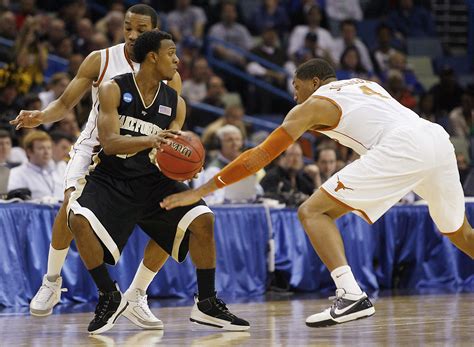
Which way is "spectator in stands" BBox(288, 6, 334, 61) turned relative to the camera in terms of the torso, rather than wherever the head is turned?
toward the camera

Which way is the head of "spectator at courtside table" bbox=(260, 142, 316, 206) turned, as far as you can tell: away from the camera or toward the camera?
toward the camera

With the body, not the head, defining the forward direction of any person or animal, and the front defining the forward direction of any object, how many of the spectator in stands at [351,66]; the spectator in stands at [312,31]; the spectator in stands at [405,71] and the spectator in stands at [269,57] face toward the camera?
4

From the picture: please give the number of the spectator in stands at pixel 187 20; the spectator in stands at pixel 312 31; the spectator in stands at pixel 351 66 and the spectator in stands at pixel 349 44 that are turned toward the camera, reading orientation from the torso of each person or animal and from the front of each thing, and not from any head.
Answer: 4

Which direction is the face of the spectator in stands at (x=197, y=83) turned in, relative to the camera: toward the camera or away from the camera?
toward the camera

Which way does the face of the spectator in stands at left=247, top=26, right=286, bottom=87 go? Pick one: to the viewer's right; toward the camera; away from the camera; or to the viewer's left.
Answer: toward the camera

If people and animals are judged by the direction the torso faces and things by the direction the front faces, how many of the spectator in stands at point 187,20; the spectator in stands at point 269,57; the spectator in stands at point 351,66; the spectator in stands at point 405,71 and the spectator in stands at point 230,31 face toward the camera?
5

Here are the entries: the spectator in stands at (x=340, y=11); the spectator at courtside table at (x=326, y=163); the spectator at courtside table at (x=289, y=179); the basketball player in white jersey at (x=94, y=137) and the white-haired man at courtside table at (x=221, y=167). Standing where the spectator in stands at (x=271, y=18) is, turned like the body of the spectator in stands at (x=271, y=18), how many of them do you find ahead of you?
4

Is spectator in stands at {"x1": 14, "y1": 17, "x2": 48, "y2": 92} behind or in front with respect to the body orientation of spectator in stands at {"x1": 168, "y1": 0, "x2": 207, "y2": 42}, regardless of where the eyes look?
in front

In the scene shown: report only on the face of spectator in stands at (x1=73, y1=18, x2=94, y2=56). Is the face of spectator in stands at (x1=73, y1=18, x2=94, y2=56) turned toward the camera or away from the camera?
toward the camera

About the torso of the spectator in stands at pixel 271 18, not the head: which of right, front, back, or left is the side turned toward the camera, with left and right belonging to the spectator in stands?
front

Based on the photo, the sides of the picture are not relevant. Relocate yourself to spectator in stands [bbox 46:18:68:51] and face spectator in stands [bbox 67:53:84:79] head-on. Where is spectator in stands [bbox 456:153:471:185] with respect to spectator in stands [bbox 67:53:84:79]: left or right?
left

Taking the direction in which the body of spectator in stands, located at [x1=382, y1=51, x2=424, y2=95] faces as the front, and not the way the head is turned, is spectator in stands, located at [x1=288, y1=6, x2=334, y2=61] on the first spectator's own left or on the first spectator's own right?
on the first spectator's own right

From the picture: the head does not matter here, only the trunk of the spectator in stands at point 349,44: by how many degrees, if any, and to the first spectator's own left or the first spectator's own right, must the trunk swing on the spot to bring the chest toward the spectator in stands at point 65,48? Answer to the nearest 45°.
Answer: approximately 45° to the first spectator's own right

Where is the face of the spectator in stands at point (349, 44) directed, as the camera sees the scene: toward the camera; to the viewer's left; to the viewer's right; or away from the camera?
toward the camera

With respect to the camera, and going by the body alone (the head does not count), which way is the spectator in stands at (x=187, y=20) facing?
toward the camera

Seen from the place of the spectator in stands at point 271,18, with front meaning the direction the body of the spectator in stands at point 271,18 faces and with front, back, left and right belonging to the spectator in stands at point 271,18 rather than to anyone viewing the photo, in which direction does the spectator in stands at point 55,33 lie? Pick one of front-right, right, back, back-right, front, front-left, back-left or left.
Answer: front-right

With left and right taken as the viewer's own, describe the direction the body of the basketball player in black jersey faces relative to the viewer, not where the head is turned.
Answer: facing the viewer and to the right of the viewer

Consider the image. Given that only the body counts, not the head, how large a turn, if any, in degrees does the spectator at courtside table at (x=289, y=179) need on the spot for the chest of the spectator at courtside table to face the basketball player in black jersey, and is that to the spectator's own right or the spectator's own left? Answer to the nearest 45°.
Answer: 0° — they already face them
